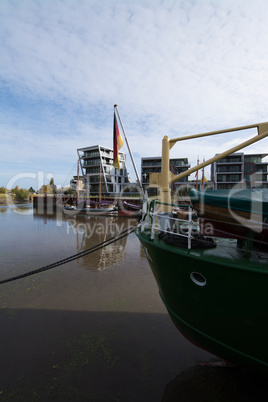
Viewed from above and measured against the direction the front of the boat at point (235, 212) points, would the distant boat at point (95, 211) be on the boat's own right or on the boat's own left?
on the boat's own right
